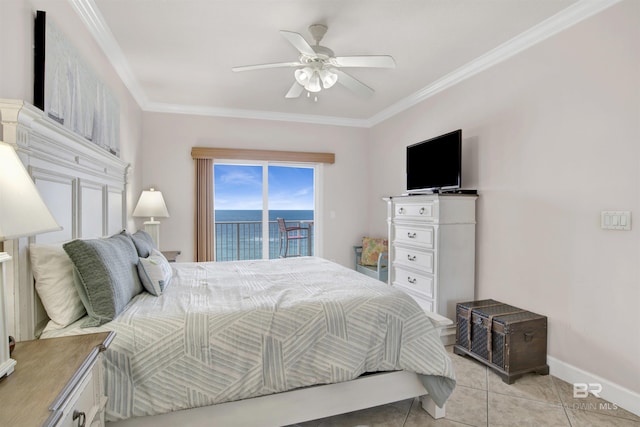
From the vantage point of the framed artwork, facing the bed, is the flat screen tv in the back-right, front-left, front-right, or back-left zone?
front-left

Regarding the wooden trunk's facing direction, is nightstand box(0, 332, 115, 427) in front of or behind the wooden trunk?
in front

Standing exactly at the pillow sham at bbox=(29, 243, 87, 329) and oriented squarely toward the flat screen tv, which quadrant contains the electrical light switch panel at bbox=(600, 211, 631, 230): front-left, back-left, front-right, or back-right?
front-right

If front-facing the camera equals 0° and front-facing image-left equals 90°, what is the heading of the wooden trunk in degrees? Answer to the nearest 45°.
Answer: approximately 45°

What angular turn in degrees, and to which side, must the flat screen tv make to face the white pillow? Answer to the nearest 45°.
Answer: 0° — it already faces it

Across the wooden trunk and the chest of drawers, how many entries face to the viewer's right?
0

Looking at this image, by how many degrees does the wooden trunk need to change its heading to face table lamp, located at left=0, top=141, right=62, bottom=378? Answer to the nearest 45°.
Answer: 0° — it already faces it

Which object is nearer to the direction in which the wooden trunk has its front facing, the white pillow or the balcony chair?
the white pillow

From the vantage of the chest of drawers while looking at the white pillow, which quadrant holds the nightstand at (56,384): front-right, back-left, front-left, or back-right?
front-left

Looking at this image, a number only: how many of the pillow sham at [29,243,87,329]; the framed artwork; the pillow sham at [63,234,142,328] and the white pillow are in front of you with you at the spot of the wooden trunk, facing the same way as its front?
4

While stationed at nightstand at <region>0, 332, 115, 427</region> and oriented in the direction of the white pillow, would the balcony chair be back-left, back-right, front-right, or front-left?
front-right

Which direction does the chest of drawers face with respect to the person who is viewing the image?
facing the viewer and to the left of the viewer

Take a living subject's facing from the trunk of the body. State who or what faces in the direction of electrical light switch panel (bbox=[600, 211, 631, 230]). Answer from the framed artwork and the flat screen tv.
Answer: the framed artwork
